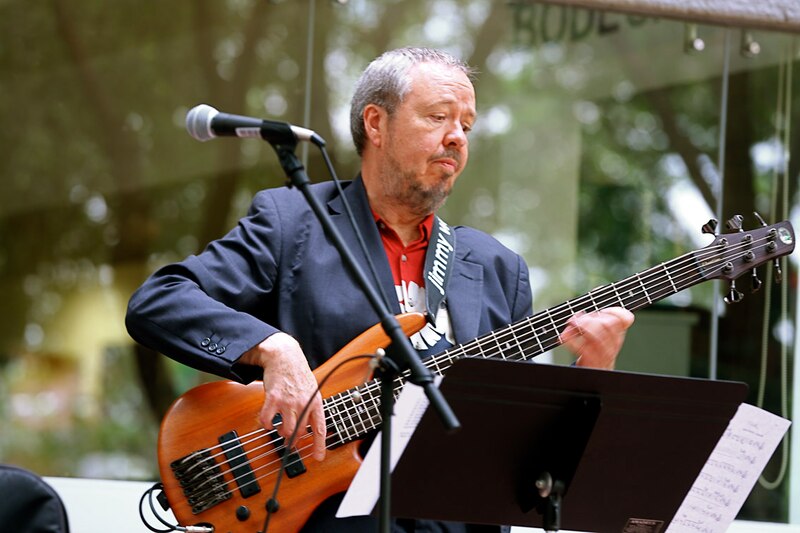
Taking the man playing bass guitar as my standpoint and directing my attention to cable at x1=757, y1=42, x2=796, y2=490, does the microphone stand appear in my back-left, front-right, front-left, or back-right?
back-right

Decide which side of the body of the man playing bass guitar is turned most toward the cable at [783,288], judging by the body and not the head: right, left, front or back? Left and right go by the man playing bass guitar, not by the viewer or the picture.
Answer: left

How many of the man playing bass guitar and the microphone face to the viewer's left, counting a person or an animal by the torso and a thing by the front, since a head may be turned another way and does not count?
1

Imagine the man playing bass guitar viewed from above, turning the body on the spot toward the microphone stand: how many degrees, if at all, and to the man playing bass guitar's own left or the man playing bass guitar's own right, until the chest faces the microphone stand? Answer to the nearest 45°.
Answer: approximately 45° to the man playing bass guitar's own right

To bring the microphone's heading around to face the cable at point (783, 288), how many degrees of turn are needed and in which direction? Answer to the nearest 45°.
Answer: approximately 135° to its right

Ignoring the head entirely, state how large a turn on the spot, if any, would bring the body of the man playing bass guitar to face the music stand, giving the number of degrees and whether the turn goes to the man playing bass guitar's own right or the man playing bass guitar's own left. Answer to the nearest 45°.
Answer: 0° — they already face it

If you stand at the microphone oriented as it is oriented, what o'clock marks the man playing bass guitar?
The man playing bass guitar is roughly at 4 o'clock from the microphone.

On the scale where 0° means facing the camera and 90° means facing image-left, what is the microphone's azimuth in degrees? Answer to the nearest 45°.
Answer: approximately 90°

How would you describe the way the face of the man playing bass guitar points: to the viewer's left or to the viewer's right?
to the viewer's right

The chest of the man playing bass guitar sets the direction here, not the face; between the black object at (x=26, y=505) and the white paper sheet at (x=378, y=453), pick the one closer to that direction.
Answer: the white paper sheet

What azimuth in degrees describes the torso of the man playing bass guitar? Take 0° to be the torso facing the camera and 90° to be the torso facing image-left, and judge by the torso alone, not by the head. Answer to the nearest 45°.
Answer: approximately 315°

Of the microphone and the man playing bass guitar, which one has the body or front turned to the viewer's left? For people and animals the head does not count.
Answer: the microphone
